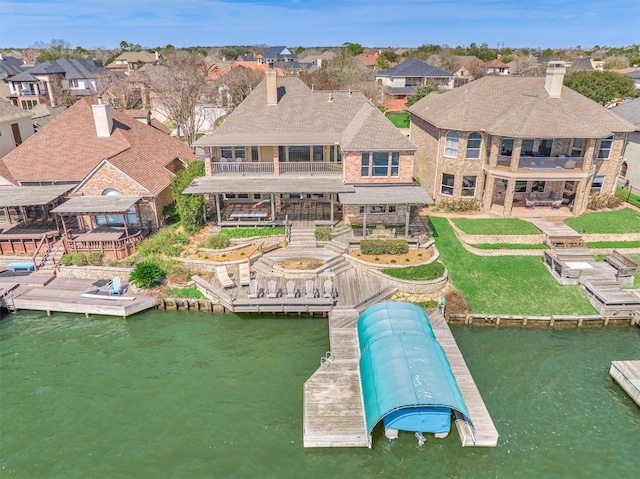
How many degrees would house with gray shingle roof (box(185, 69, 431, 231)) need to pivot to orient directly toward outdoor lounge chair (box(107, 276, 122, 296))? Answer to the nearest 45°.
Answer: approximately 45° to its right

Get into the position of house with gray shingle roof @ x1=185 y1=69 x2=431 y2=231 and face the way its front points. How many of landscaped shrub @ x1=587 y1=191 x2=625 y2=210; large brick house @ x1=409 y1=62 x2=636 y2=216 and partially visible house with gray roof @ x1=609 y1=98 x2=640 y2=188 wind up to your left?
3

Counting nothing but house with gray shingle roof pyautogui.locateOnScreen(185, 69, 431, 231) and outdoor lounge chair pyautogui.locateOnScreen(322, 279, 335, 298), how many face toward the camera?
2

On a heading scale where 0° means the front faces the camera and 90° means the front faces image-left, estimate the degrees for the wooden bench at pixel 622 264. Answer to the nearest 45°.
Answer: approximately 45°

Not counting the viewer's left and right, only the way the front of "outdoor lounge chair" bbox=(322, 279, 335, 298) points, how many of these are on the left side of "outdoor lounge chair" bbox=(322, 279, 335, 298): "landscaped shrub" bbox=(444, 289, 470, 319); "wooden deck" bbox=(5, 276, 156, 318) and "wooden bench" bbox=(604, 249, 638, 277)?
2

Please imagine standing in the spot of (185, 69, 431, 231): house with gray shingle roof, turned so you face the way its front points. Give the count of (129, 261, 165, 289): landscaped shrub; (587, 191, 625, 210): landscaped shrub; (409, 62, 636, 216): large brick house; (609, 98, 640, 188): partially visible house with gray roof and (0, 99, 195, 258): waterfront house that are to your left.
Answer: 3

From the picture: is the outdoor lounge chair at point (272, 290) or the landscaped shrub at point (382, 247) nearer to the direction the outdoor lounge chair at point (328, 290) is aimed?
the outdoor lounge chair
